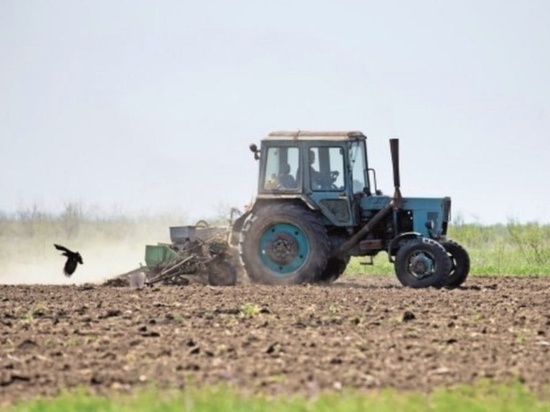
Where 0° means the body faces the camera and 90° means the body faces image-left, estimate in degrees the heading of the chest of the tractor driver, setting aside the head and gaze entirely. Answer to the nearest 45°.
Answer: approximately 270°

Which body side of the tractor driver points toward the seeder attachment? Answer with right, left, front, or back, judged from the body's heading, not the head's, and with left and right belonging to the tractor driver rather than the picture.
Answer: back
